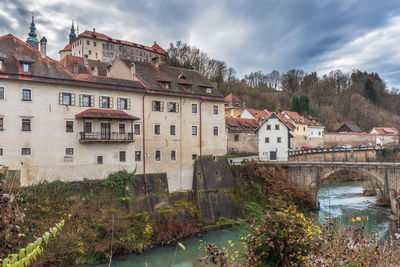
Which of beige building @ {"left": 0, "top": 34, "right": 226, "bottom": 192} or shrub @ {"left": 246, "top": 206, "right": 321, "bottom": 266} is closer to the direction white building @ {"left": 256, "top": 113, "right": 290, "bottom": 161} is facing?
the shrub

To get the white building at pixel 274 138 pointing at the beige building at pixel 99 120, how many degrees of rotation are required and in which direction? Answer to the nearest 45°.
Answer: approximately 45° to its right

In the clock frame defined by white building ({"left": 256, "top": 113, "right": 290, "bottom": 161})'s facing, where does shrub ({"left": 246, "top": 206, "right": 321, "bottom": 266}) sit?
The shrub is roughly at 12 o'clock from the white building.

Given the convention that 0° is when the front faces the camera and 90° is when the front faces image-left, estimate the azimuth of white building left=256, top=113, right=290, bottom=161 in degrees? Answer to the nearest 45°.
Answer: approximately 0°
